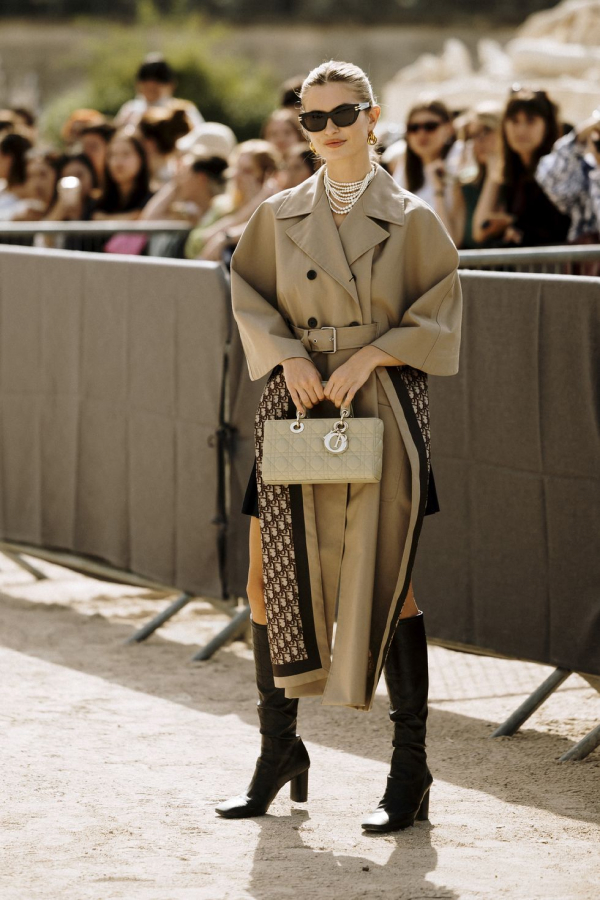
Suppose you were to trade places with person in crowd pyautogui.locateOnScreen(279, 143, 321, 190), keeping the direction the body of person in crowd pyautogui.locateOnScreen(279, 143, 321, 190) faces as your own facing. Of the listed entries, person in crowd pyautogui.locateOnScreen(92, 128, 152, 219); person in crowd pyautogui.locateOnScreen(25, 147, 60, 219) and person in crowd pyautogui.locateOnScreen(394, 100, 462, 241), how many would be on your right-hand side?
2

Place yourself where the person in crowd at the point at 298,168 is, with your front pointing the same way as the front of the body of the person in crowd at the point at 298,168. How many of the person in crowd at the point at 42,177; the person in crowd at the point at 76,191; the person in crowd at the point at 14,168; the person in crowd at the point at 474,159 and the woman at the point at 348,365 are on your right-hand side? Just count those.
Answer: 3

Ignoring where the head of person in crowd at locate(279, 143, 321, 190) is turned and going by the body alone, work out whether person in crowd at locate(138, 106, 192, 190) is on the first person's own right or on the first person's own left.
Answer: on the first person's own right

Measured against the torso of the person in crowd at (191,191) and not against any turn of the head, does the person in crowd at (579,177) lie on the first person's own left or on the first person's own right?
on the first person's own left

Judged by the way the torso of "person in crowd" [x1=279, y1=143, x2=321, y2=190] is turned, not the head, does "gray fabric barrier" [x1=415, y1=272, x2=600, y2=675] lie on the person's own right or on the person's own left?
on the person's own left

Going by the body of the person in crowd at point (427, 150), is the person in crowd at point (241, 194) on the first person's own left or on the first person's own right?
on the first person's own right

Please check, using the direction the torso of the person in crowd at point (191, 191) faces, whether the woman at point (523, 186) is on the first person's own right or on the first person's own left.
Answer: on the first person's own left

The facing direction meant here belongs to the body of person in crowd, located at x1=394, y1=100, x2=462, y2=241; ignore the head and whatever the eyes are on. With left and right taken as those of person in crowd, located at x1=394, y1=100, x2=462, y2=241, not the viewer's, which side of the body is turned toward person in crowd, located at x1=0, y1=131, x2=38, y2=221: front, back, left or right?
right

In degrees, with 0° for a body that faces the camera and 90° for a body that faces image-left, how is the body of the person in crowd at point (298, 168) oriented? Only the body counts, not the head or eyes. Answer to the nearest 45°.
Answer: approximately 45°

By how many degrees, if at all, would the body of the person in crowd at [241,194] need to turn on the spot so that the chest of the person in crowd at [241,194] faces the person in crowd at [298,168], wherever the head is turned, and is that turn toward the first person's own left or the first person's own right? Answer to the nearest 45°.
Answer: approximately 45° to the first person's own left
